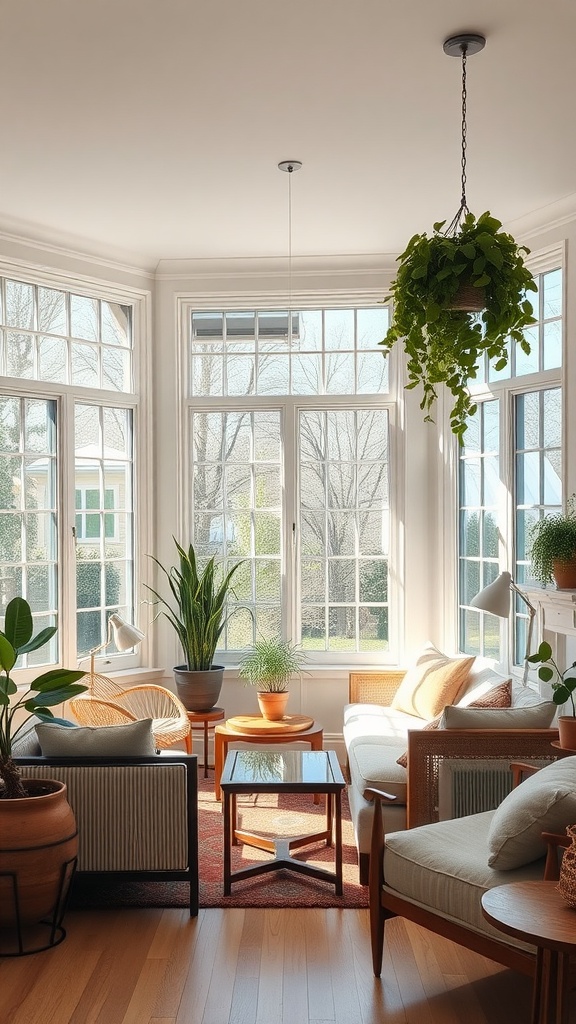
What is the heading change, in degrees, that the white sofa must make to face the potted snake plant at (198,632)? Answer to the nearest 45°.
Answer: approximately 45° to its right

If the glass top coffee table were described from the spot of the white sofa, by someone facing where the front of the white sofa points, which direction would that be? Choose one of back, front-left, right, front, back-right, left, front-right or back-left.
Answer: front

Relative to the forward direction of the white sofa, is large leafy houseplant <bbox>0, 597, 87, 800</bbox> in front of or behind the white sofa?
in front

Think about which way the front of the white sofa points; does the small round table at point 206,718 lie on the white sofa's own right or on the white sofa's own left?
on the white sofa's own right

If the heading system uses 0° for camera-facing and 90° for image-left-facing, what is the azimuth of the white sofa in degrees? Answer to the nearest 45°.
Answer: approximately 90°

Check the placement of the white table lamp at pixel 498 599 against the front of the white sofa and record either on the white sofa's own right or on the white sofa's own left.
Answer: on the white sofa's own right

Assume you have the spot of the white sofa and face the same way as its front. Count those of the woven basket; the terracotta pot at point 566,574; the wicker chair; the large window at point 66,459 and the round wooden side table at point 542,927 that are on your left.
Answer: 2

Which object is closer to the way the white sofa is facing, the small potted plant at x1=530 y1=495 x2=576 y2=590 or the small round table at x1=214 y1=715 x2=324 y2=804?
the small round table

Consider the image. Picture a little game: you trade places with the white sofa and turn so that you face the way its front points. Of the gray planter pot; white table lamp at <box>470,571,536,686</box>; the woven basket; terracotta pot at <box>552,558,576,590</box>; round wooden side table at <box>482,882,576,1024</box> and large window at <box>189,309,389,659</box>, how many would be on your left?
2

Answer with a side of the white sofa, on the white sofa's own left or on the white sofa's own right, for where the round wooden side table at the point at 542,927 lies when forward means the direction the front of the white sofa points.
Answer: on the white sofa's own left

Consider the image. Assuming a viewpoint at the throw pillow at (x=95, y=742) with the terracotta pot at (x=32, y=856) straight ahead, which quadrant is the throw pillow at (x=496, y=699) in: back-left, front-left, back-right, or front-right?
back-left
